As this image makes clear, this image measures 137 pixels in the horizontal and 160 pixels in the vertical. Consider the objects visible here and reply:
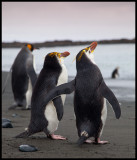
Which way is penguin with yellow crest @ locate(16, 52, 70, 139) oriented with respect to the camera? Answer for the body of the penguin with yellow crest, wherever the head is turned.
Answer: to the viewer's right

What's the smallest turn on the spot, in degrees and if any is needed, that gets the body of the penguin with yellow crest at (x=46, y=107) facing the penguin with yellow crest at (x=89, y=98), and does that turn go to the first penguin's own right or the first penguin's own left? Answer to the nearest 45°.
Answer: approximately 45° to the first penguin's own right

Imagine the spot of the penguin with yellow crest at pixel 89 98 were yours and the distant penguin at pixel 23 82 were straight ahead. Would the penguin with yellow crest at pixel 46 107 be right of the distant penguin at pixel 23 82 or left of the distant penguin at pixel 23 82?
left

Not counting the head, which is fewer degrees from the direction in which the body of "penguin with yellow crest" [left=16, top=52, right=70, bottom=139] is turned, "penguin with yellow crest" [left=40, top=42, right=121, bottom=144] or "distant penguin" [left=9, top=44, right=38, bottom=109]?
the penguin with yellow crest

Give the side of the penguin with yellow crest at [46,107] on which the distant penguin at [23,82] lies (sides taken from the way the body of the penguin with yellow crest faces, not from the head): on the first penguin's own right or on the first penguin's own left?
on the first penguin's own left
